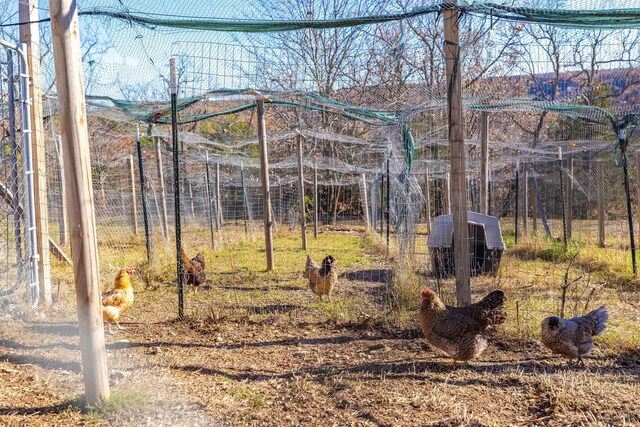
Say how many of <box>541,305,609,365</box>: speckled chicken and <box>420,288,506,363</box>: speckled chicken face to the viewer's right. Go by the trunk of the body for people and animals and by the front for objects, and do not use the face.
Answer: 0

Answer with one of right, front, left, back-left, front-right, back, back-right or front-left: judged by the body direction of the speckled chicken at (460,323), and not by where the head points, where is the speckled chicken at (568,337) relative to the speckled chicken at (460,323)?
back

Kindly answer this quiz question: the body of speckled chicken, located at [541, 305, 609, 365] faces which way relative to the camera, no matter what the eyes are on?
to the viewer's left

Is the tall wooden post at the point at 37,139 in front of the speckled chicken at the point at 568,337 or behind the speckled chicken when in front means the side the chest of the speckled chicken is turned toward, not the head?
in front

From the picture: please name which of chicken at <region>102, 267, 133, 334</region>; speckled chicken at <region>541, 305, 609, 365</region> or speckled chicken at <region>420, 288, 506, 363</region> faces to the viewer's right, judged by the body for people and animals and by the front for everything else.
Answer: the chicken

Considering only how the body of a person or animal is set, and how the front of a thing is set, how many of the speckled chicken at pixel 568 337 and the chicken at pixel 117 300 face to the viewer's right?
1

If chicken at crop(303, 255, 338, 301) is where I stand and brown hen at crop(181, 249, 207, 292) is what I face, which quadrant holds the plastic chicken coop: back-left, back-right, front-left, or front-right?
back-right

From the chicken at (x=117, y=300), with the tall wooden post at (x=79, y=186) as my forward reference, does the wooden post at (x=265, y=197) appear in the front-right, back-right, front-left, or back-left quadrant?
back-left

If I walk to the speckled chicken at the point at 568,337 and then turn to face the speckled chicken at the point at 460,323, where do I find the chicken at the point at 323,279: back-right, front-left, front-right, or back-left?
front-right

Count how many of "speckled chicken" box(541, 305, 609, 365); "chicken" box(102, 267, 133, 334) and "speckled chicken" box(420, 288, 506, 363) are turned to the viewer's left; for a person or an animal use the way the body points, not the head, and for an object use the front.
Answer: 2

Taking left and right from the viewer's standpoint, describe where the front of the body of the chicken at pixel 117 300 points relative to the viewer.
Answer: facing to the right of the viewer

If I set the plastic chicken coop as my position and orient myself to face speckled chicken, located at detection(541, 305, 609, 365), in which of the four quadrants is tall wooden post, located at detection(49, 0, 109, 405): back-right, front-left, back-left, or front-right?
front-right

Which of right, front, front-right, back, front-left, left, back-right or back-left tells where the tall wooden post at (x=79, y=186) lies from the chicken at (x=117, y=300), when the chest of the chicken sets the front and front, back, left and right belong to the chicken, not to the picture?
right

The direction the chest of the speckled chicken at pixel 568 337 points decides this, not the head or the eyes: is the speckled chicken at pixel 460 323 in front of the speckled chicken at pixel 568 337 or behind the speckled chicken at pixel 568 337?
in front

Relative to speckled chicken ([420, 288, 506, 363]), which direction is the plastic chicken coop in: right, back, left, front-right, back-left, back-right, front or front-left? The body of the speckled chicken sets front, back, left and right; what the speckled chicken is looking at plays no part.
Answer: right

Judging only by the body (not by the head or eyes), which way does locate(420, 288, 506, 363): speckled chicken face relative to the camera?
to the viewer's left
